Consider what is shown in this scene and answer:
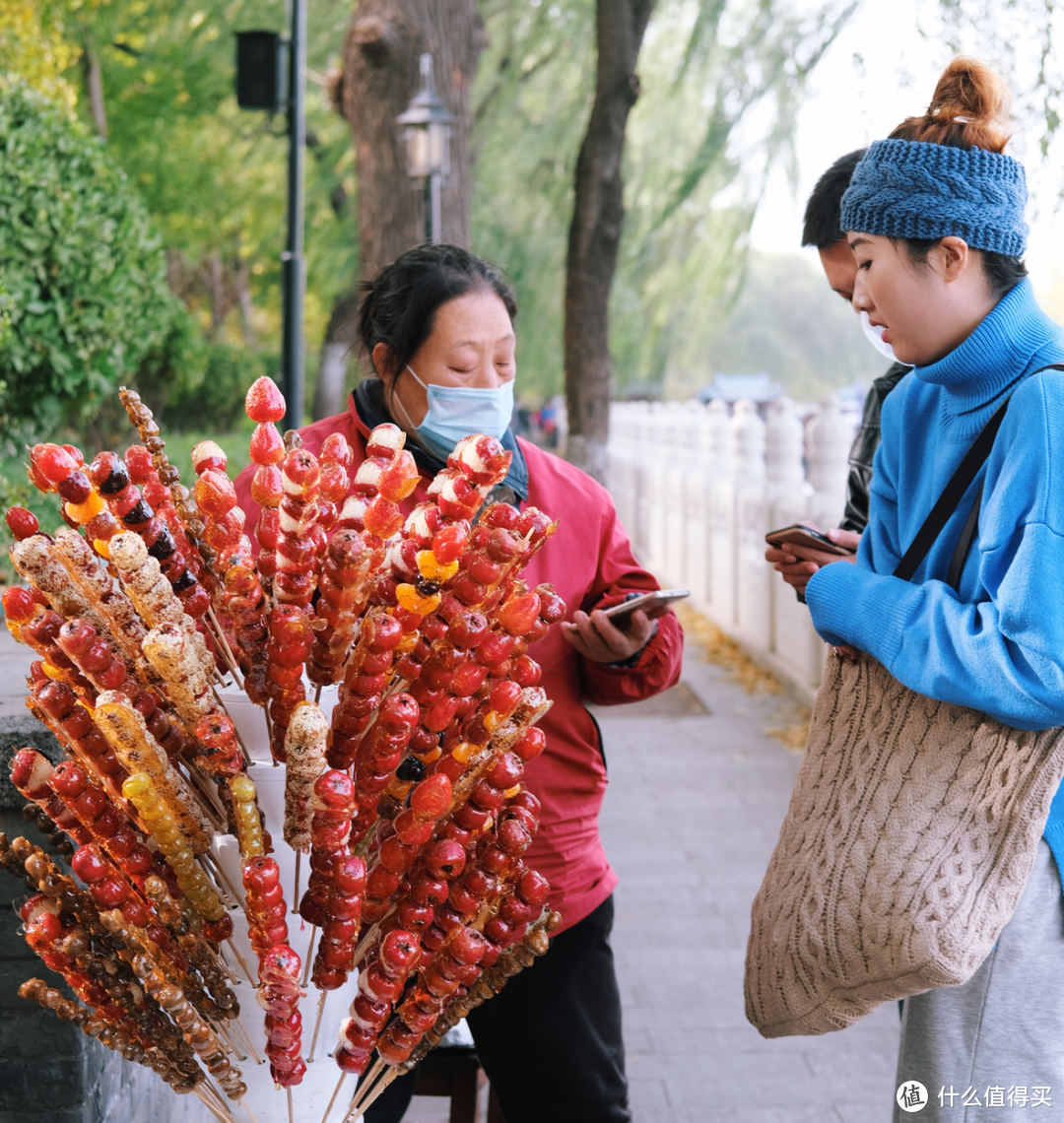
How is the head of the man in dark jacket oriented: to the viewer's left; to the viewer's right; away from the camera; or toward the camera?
to the viewer's left

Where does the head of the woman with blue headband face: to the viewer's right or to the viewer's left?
to the viewer's left

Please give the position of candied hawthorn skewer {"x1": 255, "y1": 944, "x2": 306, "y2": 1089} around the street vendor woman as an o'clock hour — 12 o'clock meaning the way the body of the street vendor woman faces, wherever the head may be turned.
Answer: The candied hawthorn skewer is roughly at 2 o'clock from the street vendor woman.

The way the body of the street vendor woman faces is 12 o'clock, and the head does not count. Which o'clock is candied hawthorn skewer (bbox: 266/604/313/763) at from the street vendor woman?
The candied hawthorn skewer is roughly at 2 o'clock from the street vendor woman.

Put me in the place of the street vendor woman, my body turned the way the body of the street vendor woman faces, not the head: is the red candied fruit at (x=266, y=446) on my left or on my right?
on my right

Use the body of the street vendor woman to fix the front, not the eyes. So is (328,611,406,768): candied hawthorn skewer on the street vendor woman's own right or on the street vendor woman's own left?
on the street vendor woman's own right

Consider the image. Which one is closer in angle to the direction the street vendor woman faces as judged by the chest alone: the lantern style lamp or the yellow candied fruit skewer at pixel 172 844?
the yellow candied fruit skewer

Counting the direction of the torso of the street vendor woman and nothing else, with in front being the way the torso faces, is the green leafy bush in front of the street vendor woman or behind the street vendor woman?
behind

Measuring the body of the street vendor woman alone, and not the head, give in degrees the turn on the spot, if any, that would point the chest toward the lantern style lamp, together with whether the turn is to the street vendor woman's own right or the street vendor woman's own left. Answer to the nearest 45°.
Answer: approximately 135° to the street vendor woman's own left

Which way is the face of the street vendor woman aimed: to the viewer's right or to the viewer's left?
to the viewer's right

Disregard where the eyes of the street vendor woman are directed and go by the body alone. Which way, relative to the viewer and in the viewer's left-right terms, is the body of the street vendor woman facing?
facing the viewer and to the right of the viewer

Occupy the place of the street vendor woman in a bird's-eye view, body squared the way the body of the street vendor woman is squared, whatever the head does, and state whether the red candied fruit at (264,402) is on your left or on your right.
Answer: on your right
